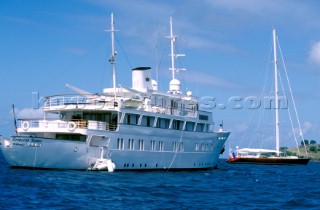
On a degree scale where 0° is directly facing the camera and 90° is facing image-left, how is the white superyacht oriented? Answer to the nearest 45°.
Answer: approximately 225°
